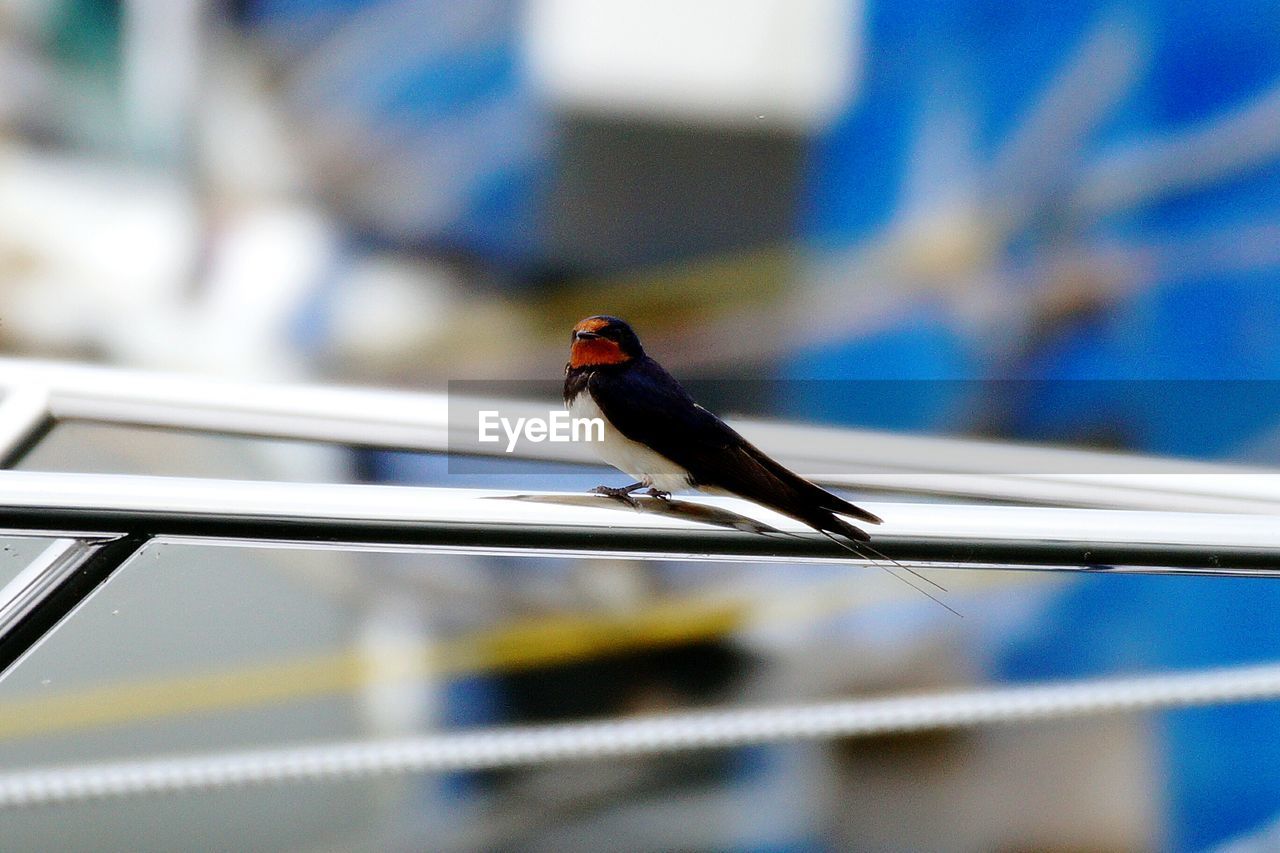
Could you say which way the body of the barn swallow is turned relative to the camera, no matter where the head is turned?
to the viewer's left
